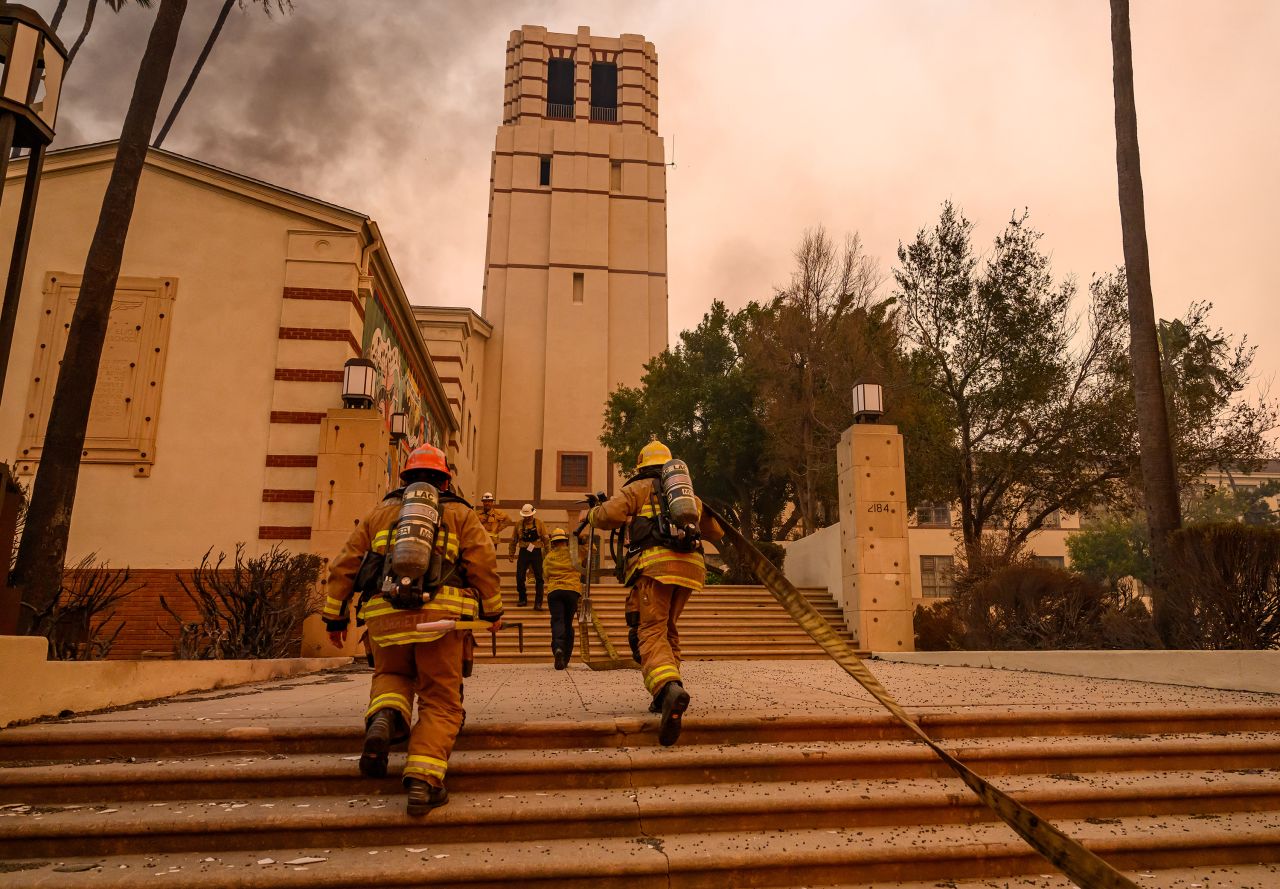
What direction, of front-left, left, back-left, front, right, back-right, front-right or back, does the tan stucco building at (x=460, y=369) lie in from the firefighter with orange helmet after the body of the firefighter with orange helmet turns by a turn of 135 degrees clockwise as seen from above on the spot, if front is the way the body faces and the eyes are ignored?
back-left

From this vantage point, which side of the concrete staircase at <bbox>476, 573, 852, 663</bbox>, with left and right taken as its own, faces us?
front

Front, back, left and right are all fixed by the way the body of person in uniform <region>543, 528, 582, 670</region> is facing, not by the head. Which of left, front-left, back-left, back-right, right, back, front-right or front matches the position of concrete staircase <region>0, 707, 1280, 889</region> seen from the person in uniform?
back

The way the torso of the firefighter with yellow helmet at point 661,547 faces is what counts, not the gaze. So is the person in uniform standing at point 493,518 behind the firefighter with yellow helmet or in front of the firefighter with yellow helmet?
in front

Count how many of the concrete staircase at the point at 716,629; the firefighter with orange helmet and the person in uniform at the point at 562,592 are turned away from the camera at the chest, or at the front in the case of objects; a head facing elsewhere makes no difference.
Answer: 2

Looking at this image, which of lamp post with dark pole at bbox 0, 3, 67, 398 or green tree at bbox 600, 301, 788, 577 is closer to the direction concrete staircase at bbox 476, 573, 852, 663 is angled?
the lamp post with dark pole

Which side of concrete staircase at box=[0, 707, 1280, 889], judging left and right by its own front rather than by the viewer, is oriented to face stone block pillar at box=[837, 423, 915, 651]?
back

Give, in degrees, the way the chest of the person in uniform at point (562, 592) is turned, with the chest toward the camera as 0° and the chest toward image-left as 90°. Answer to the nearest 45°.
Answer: approximately 180°

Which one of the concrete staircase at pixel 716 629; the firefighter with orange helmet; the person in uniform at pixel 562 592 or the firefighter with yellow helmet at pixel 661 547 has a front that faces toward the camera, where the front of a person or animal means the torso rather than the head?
the concrete staircase

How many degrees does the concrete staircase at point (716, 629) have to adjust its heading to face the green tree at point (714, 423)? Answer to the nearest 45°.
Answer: approximately 180°

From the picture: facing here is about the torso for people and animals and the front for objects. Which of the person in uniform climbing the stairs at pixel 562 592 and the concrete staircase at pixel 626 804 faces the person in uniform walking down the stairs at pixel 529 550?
the person in uniform climbing the stairs at pixel 562 592

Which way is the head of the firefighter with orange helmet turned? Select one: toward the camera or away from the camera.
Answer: away from the camera

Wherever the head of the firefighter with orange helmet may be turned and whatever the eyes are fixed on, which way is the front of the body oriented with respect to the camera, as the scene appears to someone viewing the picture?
away from the camera

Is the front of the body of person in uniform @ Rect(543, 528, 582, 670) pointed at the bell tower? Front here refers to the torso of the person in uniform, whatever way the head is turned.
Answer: yes

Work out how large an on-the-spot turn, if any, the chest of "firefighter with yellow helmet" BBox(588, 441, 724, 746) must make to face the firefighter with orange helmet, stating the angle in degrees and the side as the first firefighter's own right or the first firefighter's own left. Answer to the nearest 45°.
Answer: approximately 90° to the first firefighter's own left

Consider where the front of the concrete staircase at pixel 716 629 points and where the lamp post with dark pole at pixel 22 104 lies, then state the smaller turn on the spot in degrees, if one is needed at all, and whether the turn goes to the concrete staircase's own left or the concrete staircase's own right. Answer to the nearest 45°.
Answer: approximately 45° to the concrete staircase's own right
